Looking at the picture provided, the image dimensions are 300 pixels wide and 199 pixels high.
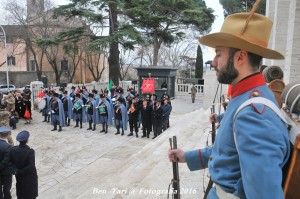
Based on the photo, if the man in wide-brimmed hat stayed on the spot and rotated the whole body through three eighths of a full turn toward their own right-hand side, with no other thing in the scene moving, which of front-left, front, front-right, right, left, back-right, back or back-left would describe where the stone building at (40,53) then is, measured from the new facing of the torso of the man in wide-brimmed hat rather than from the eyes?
left

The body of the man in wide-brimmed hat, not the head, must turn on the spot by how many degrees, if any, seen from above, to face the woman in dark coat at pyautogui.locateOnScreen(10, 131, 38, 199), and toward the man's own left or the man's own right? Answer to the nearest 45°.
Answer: approximately 45° to the man's own right

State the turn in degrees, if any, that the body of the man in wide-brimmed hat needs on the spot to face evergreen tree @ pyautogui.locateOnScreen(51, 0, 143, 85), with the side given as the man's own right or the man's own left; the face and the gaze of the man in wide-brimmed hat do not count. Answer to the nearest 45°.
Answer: approximately 45° to the man's own right

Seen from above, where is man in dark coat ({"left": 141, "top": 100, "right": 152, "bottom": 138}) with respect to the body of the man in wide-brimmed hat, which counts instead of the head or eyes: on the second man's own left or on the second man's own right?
on the second man's own right

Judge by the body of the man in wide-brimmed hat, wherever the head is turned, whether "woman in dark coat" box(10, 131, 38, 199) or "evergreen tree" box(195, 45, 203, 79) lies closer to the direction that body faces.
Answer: the woman in dark coat

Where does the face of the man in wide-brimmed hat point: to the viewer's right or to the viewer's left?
to the viewer's left

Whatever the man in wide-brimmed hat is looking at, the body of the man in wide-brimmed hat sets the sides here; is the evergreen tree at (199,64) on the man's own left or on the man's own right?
on the man's own right

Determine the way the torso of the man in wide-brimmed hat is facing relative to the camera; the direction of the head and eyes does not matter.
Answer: to the viewer's left
